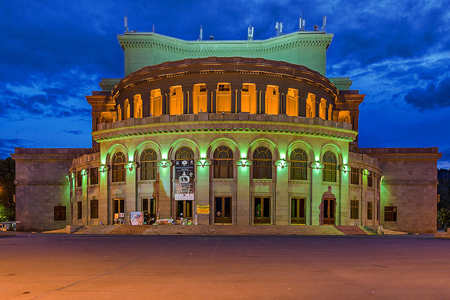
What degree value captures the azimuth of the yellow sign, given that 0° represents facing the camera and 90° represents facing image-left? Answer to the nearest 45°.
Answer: approximately 0°

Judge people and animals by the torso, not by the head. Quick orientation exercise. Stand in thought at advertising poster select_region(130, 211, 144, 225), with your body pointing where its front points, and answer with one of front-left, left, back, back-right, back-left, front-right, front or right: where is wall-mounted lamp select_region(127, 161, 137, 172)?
back

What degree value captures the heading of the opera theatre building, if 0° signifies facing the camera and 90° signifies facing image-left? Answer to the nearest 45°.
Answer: approximately 0°

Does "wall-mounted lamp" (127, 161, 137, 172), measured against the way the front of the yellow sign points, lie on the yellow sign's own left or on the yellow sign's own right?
on the yellow sign's own right

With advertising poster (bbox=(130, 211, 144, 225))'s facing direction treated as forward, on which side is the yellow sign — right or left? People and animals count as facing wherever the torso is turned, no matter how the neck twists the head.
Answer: on its left
